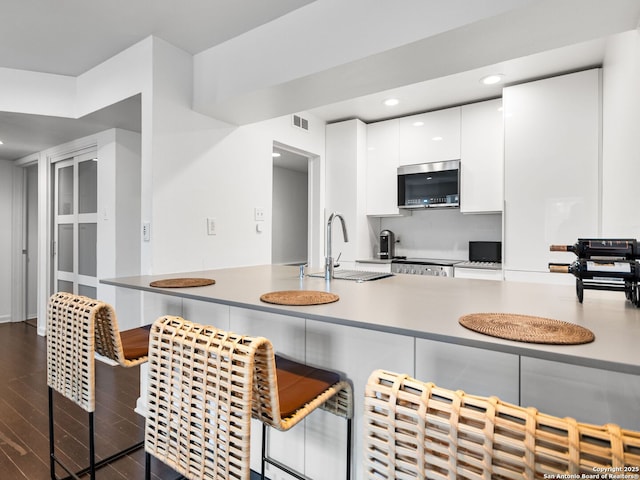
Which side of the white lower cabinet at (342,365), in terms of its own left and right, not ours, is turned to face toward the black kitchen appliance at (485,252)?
back

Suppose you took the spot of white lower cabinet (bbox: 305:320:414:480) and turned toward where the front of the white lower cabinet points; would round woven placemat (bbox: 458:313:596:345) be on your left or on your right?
on your left

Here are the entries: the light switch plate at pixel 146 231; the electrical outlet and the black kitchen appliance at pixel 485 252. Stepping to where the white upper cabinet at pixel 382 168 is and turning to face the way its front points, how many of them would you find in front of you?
2

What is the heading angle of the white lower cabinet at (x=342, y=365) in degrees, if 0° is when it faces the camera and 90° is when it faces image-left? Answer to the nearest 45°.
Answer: approximately 45°

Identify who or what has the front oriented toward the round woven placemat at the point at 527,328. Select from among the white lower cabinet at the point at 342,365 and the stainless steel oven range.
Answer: the stainless steel oven range

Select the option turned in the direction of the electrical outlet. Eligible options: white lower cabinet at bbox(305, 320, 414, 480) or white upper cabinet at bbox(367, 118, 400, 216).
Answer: the white upper cabinet

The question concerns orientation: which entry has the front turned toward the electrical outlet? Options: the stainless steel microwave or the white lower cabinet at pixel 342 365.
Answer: the stainless steel microwave
